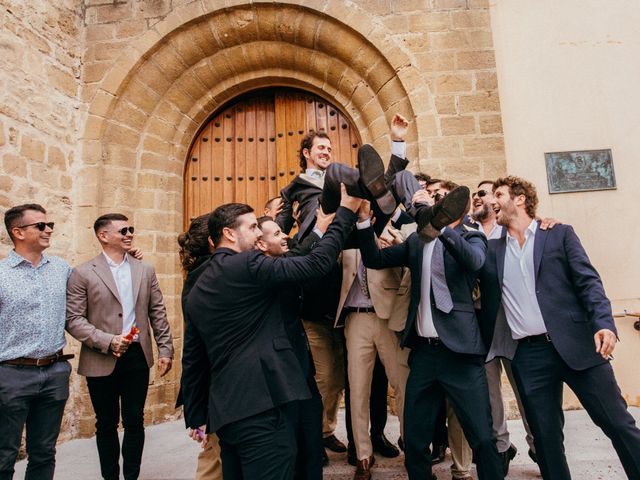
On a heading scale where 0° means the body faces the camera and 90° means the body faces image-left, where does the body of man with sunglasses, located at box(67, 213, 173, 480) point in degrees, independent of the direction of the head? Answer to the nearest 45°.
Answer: approximately 315°

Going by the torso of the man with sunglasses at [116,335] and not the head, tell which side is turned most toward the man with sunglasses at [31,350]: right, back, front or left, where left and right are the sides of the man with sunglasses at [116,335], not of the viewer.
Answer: right

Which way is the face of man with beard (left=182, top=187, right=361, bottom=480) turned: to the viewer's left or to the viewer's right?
to the viewer's right

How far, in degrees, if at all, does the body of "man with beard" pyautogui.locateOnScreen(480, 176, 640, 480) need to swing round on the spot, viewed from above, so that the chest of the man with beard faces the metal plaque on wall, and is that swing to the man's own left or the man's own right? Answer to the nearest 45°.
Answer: approximately 135° to the man's own right

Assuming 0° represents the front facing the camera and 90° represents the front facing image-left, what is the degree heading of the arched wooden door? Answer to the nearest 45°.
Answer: approximately 0°

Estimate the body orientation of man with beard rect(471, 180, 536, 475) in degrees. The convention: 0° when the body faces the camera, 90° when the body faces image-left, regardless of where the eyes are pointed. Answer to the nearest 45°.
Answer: approximately 45°

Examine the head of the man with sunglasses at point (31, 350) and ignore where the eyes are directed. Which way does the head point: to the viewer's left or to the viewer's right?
to the viewer's right

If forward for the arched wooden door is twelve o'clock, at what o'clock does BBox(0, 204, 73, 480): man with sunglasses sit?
The man with sunglasses is roughly at 1 o'clock from the arched wooden door.

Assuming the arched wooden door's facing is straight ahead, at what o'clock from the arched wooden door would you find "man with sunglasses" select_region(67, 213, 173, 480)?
The man with sunglasses is roughly at 1 o'clock from the arched wooden door.

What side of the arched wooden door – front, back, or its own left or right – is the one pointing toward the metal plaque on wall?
left

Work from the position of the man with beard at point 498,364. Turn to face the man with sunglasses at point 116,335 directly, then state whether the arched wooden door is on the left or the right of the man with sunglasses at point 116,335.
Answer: right
